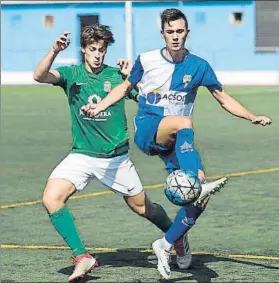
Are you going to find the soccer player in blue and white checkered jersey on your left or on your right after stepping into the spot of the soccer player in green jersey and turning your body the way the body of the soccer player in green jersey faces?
on your left

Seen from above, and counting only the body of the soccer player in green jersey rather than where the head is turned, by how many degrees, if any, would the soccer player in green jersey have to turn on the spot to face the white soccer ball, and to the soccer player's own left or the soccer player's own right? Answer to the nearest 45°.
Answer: approximately 45° to the soccer player's own left

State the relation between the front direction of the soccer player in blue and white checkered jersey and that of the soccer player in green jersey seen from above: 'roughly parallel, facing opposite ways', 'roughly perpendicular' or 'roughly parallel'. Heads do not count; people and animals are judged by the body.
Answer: roughly parallel

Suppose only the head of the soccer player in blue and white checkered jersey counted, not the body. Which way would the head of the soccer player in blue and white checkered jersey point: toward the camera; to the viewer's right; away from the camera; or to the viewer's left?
toward the camera

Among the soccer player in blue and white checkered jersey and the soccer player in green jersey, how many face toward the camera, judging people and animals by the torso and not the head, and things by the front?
2

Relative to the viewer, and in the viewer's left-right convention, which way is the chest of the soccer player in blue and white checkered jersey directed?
facing the viewer

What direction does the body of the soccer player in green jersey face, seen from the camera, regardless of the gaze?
toward the camera

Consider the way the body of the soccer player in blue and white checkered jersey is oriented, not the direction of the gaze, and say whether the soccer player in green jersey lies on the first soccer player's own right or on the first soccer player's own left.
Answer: on the first soccer player's own right
